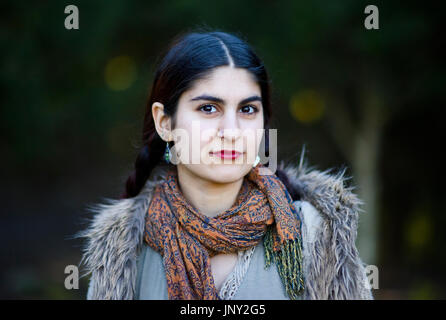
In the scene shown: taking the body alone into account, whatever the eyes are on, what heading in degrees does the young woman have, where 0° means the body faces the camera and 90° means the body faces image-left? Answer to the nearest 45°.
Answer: approximately 0°
